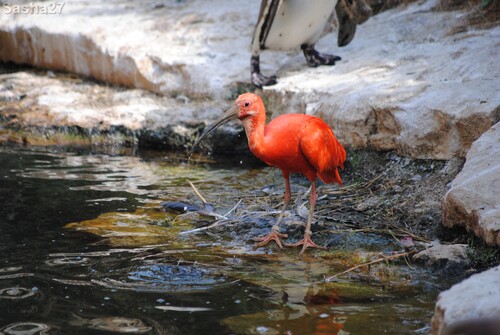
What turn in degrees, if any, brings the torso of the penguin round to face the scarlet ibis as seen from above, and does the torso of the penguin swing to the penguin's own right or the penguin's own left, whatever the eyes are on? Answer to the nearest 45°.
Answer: approximately 45° to the penguin's own right

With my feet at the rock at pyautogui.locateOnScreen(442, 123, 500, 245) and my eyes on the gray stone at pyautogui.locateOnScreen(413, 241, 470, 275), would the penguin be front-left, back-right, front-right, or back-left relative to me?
back-right

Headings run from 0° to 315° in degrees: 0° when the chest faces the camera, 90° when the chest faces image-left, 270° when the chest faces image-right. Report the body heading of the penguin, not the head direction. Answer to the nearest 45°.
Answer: approximately 315°

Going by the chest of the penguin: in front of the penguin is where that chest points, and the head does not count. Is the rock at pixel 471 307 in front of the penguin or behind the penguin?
in front

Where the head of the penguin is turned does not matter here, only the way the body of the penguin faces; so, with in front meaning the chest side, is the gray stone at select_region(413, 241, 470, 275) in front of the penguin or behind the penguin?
in front

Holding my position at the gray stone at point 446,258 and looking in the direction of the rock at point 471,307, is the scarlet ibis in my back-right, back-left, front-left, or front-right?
back-right

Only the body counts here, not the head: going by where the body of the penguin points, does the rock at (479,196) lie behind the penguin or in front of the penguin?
in front
